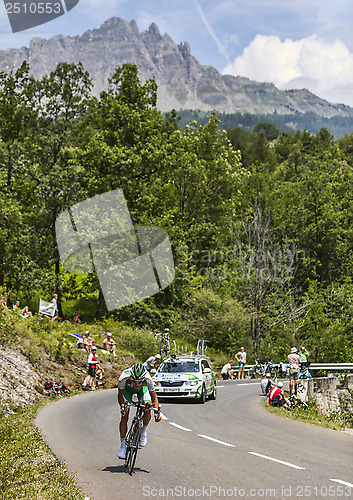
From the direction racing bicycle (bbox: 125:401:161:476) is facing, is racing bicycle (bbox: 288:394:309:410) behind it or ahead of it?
behind

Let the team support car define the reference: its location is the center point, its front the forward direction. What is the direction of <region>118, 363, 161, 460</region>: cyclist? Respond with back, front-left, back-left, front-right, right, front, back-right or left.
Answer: front-left

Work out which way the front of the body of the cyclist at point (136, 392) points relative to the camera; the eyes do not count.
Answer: toward the camera

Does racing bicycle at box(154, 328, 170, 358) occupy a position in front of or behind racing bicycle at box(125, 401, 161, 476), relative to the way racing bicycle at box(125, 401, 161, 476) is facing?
behind

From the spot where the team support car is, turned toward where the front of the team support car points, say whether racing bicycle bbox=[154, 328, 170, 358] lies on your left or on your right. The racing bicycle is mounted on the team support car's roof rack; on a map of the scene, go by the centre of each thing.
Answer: on your right

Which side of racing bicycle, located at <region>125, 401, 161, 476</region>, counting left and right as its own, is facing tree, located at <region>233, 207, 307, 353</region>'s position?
back

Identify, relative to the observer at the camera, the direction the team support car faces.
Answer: facing the viewer and to the left of the viewer

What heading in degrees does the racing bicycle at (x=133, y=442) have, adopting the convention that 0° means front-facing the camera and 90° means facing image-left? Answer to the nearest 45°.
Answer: approximately 0°

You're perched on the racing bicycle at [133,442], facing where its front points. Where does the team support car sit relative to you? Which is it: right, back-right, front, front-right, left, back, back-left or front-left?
back
